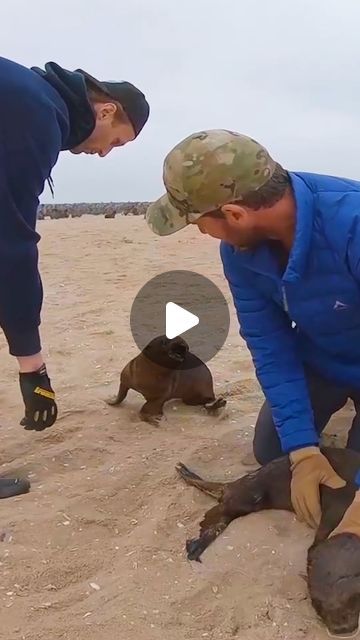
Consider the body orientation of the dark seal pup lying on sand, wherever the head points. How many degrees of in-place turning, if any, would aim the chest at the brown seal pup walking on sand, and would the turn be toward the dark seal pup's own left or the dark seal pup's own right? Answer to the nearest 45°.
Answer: approximately 180°

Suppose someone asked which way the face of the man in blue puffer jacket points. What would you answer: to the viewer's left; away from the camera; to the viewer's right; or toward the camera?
to the viewer's left

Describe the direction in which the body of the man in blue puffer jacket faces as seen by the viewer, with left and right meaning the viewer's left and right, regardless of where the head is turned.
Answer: facing the viewer and to the left of the viewer

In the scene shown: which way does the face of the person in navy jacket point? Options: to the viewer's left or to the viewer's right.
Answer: to the viewer's right

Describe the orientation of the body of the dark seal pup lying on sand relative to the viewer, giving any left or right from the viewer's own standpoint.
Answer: facing the viewer and to the right of the viewer

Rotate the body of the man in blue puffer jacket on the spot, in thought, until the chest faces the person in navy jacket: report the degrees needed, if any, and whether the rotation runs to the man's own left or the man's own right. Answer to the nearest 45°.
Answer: approximately 45° to the man's own right
